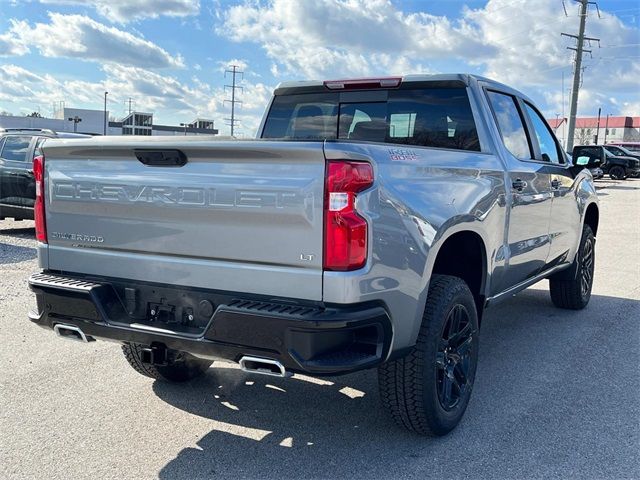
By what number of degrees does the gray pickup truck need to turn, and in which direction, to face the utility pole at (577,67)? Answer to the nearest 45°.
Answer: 0° — it already faces it

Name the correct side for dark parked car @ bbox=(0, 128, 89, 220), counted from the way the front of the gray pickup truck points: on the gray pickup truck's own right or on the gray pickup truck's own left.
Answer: on the gray pickup truck's own left

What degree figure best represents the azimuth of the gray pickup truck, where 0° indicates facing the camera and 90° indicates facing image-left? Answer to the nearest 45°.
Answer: approximately 225°

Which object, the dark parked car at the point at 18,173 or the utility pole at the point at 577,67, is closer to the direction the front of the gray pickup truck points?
the utility pole
